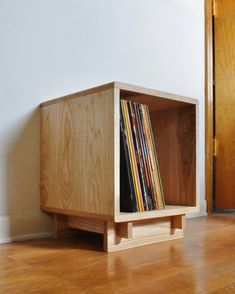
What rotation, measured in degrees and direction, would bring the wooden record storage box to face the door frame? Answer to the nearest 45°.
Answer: approximately 90° to its left

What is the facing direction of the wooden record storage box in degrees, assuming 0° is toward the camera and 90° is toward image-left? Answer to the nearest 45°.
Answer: approximately 315°

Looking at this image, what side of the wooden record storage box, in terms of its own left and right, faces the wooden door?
left
